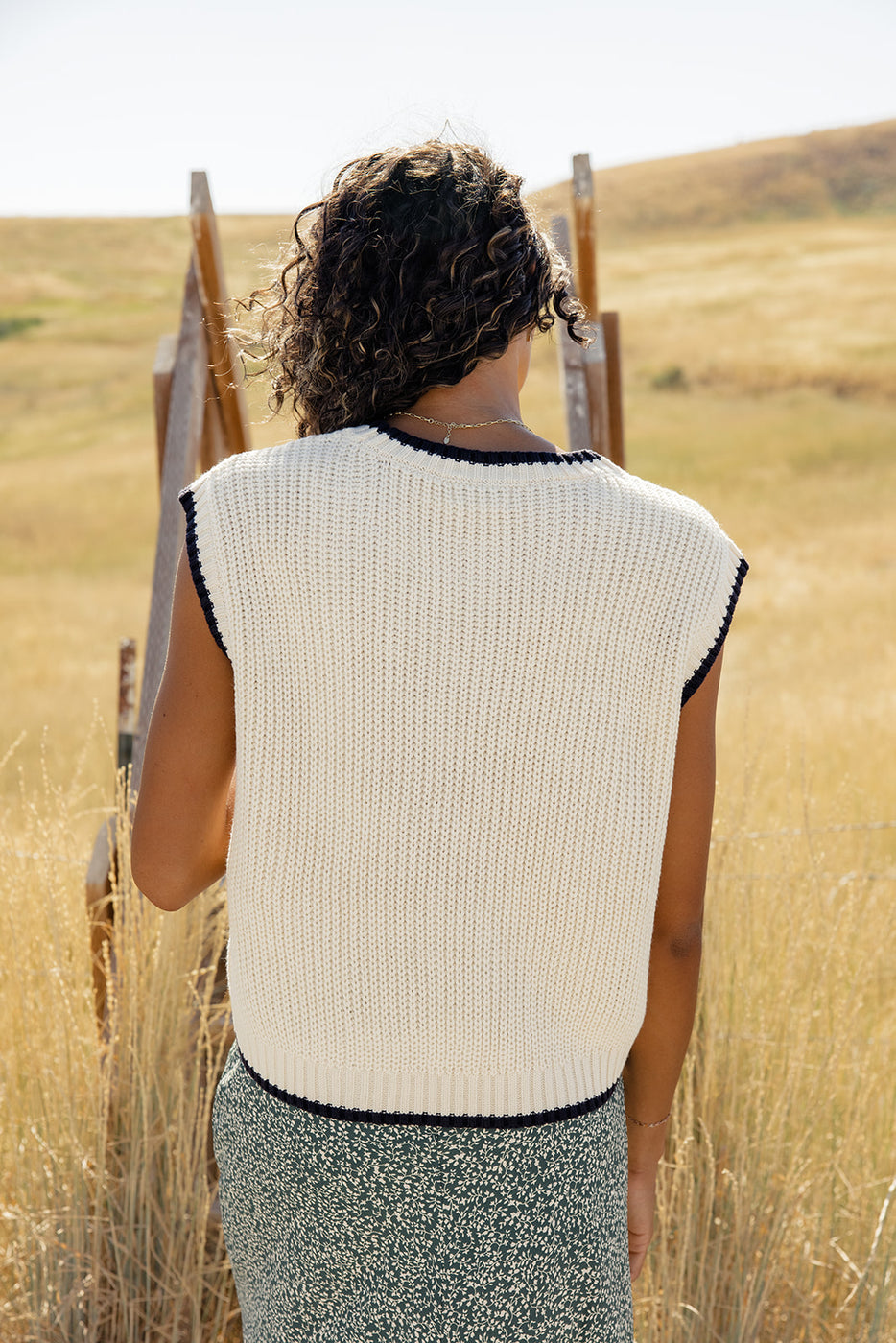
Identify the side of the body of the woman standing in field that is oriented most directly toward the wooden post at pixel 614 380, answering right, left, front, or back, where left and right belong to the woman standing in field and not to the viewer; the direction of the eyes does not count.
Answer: front

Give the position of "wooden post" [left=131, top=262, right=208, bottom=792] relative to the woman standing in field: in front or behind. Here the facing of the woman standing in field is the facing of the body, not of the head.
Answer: in front

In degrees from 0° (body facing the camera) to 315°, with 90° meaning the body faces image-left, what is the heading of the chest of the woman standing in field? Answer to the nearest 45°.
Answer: approximately 180°

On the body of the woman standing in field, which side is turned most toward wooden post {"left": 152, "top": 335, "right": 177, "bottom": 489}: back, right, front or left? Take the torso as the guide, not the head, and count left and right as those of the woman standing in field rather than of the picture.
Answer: front

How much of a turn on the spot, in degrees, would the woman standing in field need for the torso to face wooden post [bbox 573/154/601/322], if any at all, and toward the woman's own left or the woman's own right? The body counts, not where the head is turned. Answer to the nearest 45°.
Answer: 0° — they already face it

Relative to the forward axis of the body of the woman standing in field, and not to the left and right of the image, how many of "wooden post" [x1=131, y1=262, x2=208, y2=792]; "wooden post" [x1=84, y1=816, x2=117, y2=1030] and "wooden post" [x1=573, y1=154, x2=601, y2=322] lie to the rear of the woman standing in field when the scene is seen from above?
0
